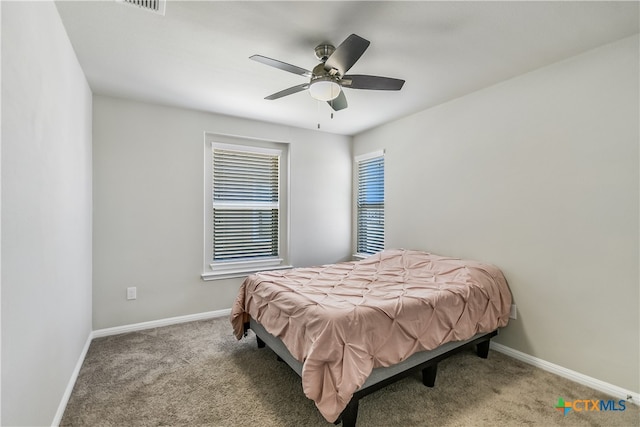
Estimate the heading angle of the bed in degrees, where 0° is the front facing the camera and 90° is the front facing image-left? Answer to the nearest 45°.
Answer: approximately 45°

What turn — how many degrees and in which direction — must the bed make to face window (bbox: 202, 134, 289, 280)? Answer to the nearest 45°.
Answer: approximately 90° to its right
